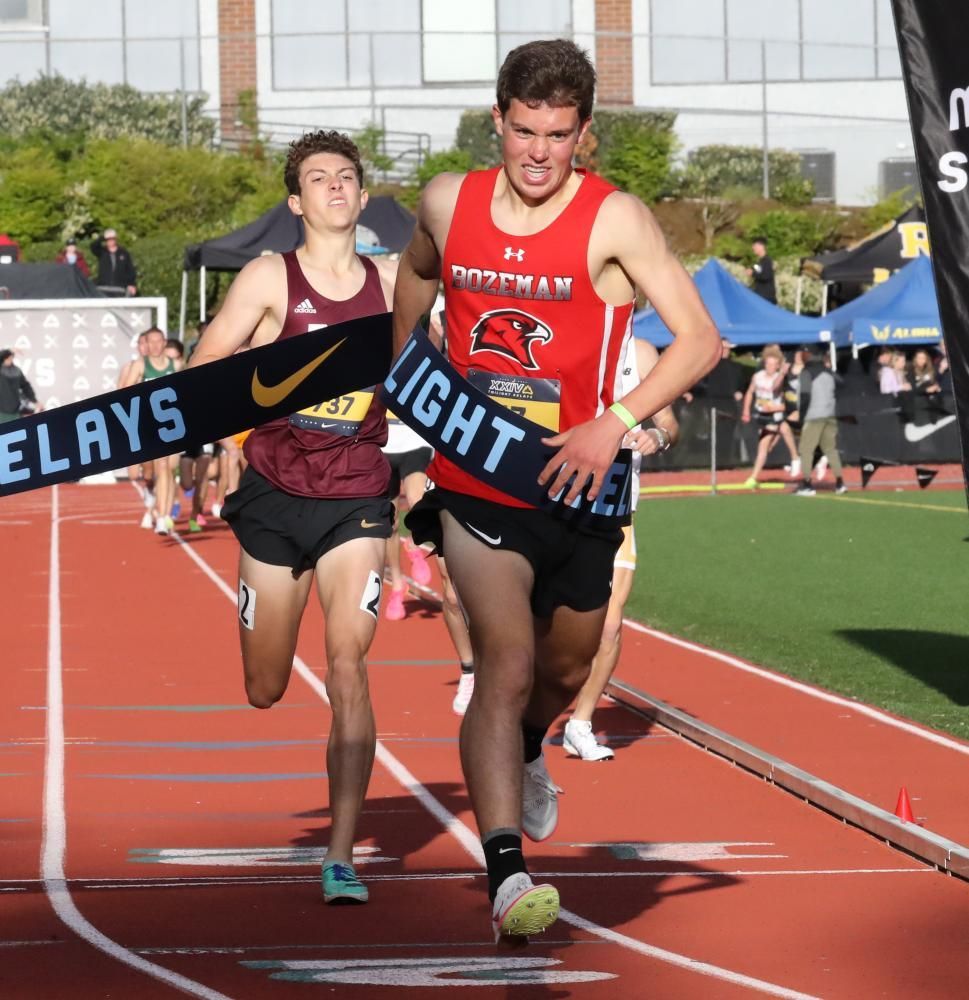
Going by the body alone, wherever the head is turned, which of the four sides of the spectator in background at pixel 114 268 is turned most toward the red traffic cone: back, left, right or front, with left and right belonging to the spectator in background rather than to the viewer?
front

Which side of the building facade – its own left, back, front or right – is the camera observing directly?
front

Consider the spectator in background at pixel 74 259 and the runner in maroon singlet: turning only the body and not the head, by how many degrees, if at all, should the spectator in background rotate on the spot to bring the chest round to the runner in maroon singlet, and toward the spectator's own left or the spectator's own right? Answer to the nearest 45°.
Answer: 0° — they already face them

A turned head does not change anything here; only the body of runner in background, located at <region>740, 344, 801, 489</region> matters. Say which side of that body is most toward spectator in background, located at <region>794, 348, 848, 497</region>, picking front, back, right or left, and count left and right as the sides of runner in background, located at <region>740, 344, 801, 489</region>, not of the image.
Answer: left

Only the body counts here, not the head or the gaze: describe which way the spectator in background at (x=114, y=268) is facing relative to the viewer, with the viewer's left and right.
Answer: facing the viewer

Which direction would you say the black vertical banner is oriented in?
toward the camera

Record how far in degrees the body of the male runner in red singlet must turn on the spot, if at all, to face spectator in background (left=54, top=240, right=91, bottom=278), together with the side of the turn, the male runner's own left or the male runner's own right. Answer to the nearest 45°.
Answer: approximately 180°

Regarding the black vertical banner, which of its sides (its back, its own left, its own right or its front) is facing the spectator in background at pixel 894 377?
back

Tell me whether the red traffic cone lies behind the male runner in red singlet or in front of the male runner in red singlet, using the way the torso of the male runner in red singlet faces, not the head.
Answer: behind
